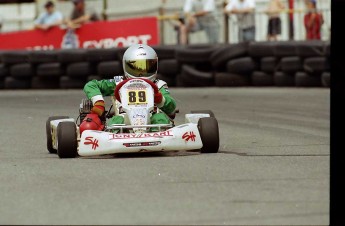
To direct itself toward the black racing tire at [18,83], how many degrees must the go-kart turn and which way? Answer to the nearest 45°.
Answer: approximately 180°

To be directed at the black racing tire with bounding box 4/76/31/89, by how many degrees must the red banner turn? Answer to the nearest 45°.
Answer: approximately 90° to its right

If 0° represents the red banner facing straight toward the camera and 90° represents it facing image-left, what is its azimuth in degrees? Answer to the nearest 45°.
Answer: approximately 0°

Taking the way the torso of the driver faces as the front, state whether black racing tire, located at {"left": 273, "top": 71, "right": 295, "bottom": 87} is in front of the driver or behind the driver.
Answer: behind

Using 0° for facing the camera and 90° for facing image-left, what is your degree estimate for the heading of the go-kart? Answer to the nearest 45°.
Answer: approximately 0°

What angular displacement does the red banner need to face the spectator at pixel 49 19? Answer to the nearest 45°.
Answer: approximately 135° to its right

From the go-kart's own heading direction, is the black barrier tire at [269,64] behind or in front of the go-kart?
behind

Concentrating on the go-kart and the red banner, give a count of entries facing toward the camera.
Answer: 2

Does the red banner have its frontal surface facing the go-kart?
yes
